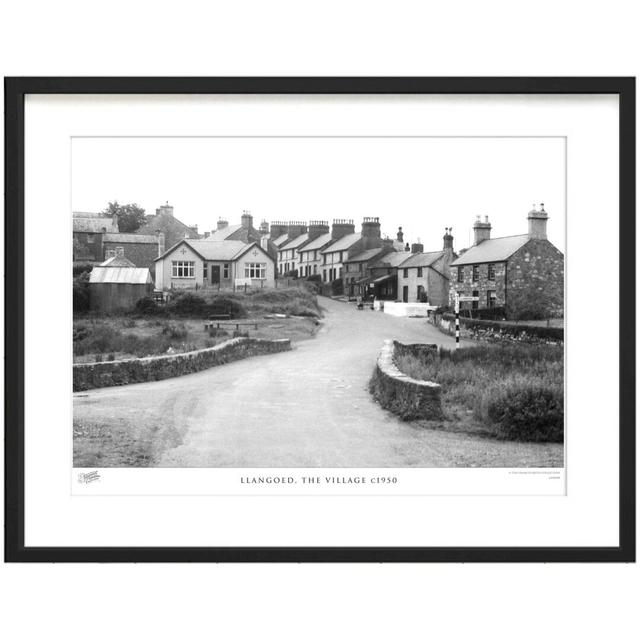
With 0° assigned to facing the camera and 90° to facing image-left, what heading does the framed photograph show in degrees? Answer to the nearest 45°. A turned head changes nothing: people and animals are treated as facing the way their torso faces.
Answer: approximately 0°
